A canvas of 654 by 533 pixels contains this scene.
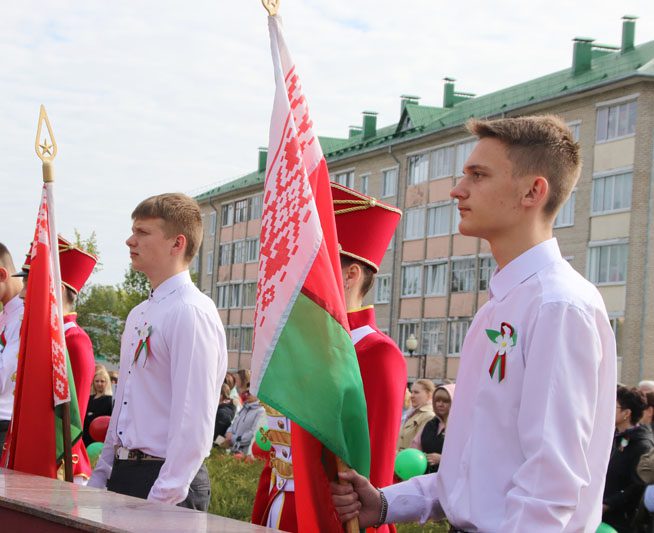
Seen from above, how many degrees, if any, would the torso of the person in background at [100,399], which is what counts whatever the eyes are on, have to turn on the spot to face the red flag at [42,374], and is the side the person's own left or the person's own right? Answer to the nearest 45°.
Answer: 0° — they already face it

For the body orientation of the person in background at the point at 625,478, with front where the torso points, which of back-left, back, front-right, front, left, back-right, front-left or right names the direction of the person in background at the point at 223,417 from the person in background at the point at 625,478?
front-right

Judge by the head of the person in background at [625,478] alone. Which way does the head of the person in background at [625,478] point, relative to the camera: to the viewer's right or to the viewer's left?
to the viewer's left

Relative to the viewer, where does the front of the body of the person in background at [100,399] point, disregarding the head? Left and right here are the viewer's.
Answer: facing the viewer

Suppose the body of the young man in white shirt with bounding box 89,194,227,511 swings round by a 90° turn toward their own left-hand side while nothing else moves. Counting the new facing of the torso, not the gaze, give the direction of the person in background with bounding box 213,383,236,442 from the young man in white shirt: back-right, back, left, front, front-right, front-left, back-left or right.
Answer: back

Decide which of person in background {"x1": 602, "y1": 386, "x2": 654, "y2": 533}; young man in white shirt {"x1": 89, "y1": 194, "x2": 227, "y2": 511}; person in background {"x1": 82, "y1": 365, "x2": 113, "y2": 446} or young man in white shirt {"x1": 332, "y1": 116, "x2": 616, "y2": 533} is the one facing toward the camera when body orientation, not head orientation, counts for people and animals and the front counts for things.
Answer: person in background {"x1": 82, "y1": 365, "x2": 113, "y2": 446}

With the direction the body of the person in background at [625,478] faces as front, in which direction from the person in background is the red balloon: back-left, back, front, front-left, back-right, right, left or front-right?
front-left

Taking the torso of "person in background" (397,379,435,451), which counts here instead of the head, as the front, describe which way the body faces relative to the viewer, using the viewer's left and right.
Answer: facing the viewer and to the left of the viewer

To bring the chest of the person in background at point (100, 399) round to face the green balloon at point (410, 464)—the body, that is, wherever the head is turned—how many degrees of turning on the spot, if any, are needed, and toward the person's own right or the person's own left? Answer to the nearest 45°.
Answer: approximately 45° to the person's own left

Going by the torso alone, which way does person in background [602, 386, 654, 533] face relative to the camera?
to the viewer's left

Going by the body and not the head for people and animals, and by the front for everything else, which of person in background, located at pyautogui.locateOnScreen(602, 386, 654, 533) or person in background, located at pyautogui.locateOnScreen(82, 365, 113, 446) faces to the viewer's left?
person in background, located at pyautogui.locateOnScreen(602, 386, 654, 533)

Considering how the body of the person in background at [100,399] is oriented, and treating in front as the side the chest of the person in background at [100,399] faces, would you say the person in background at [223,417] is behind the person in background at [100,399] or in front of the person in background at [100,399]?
behind

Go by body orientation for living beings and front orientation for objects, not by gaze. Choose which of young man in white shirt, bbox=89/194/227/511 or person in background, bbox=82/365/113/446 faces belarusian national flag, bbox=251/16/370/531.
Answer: the person in background

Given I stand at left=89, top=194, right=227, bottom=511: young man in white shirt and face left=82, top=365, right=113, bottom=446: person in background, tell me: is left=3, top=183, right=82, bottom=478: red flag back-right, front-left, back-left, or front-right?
front-left

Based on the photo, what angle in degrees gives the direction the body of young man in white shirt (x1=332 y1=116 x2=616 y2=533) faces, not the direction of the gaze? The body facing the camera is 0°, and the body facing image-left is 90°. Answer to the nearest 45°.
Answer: approximately 90°

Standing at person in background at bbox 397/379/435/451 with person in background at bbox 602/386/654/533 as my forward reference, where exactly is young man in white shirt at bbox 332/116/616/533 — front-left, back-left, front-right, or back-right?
front-right

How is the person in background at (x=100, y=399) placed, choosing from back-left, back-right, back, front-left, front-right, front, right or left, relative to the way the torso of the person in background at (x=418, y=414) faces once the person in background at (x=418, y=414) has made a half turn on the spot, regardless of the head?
back-left

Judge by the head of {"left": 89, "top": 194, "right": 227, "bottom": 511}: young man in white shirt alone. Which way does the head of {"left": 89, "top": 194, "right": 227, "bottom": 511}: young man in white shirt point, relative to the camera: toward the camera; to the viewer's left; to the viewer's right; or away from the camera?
to the viewer's left
